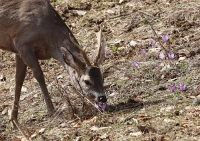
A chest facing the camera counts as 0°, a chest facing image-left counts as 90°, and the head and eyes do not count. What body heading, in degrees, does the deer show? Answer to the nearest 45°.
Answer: approximately 270°
